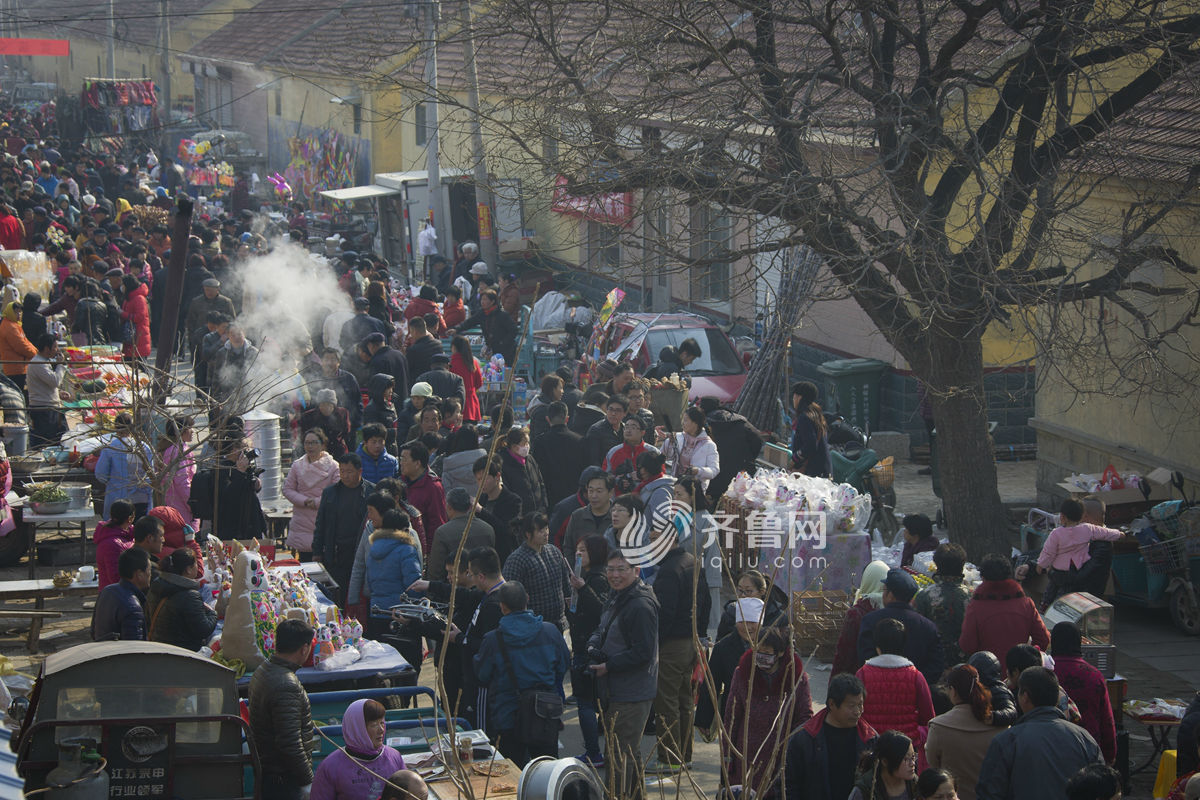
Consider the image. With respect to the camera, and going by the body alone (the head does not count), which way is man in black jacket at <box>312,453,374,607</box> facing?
toward the camera

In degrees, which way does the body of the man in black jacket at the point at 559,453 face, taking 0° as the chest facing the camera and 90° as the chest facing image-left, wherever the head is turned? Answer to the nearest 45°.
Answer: approximately 180°

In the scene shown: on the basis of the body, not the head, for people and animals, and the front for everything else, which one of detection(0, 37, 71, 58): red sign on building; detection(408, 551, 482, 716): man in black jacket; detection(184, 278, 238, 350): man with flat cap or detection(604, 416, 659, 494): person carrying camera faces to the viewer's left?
the man in black jacket

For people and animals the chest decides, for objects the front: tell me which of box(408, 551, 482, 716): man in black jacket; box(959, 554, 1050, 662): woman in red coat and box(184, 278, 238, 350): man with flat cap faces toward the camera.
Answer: the man with flat cap

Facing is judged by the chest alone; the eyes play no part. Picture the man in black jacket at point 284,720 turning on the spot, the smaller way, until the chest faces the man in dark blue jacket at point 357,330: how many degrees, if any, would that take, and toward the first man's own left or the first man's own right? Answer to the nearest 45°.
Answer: approximately 45° to the first man's own left

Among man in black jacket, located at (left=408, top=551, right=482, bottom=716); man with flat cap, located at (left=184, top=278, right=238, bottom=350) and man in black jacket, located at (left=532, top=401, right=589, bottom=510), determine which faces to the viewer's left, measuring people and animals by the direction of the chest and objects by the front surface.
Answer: man in black jacket, located at (left=408, top=551, right=482, bottom=716)

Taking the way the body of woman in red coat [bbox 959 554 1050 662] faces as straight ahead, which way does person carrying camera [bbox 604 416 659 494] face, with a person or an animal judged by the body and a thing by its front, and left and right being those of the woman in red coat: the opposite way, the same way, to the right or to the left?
the opposite way

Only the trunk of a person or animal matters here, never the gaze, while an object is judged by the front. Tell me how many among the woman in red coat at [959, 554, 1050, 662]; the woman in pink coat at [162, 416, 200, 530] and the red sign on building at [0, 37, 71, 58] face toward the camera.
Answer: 1

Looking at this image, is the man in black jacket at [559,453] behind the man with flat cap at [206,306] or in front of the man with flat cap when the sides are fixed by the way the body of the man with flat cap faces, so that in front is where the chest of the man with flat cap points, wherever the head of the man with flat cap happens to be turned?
in front

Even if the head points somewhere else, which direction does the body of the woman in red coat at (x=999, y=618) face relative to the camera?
away from the camera

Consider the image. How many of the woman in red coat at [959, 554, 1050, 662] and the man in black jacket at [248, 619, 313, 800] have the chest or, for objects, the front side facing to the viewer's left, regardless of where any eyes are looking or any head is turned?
0

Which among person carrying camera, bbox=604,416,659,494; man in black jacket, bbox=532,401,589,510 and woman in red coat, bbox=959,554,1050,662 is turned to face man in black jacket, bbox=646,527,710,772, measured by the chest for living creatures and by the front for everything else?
the person carrying camera
